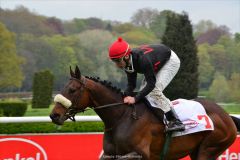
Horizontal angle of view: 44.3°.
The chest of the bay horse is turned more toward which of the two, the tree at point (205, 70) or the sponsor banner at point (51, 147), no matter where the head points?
the sponsor banner

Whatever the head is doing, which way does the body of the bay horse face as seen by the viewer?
to the viewer's left

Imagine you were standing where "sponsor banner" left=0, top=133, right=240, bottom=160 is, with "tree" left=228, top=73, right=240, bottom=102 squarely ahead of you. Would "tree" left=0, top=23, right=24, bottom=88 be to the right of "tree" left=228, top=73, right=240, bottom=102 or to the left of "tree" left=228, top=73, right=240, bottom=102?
left

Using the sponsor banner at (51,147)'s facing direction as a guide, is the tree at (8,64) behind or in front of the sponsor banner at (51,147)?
behind

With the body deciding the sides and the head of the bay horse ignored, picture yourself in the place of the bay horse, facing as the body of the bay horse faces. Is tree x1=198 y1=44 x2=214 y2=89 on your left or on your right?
on your right

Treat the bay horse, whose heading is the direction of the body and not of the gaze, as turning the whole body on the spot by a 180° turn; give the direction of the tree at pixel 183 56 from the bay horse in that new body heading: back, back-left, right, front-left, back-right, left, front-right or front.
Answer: left

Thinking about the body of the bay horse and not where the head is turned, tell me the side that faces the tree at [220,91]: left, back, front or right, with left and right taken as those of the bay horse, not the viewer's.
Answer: right

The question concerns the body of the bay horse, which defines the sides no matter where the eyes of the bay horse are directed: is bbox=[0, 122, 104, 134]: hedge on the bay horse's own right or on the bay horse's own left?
on the bay horse's own right

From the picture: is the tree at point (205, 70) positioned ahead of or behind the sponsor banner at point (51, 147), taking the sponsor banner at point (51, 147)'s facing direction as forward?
behind

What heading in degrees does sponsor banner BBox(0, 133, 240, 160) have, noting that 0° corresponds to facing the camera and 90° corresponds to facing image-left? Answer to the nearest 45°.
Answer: approximately 0°

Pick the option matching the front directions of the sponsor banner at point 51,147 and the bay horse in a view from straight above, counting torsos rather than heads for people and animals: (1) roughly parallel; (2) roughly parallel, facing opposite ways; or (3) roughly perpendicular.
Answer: roughly perpendicular

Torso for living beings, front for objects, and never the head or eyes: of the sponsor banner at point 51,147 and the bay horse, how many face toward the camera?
1
